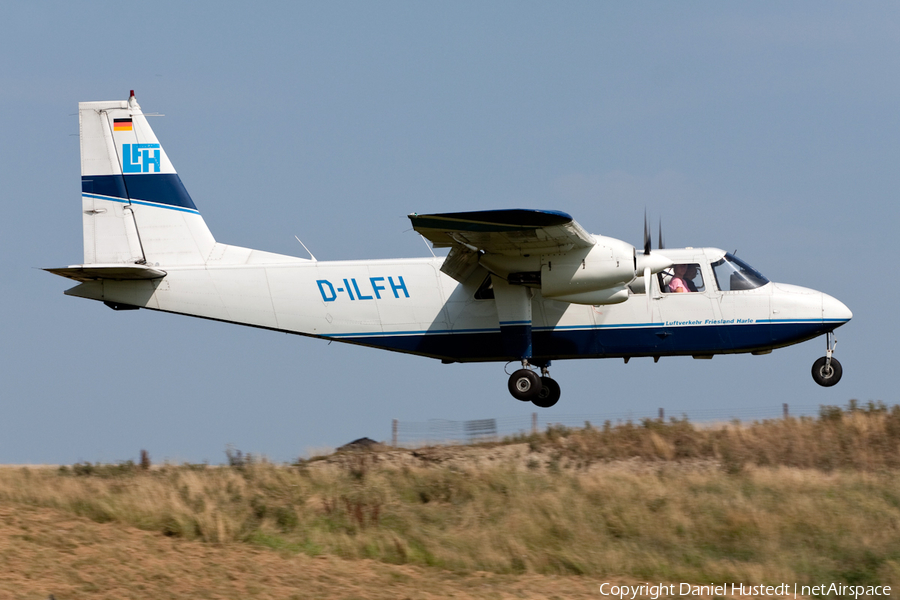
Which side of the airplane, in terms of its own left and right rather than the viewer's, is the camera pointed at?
right
